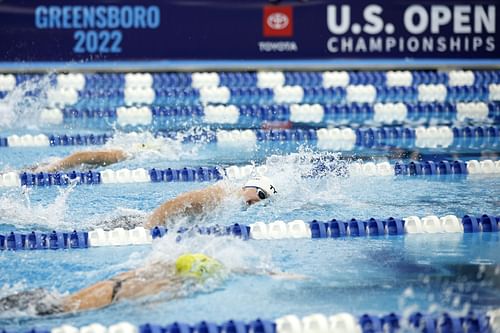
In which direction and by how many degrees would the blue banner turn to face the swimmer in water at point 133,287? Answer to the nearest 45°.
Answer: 0° — it already faces them

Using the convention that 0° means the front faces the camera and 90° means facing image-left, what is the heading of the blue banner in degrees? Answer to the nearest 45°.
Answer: approximately 0°

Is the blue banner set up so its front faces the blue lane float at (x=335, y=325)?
yes

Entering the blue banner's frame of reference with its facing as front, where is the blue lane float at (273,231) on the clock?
The blue lane float is roughly at 12 o'clock from the blue banner.
